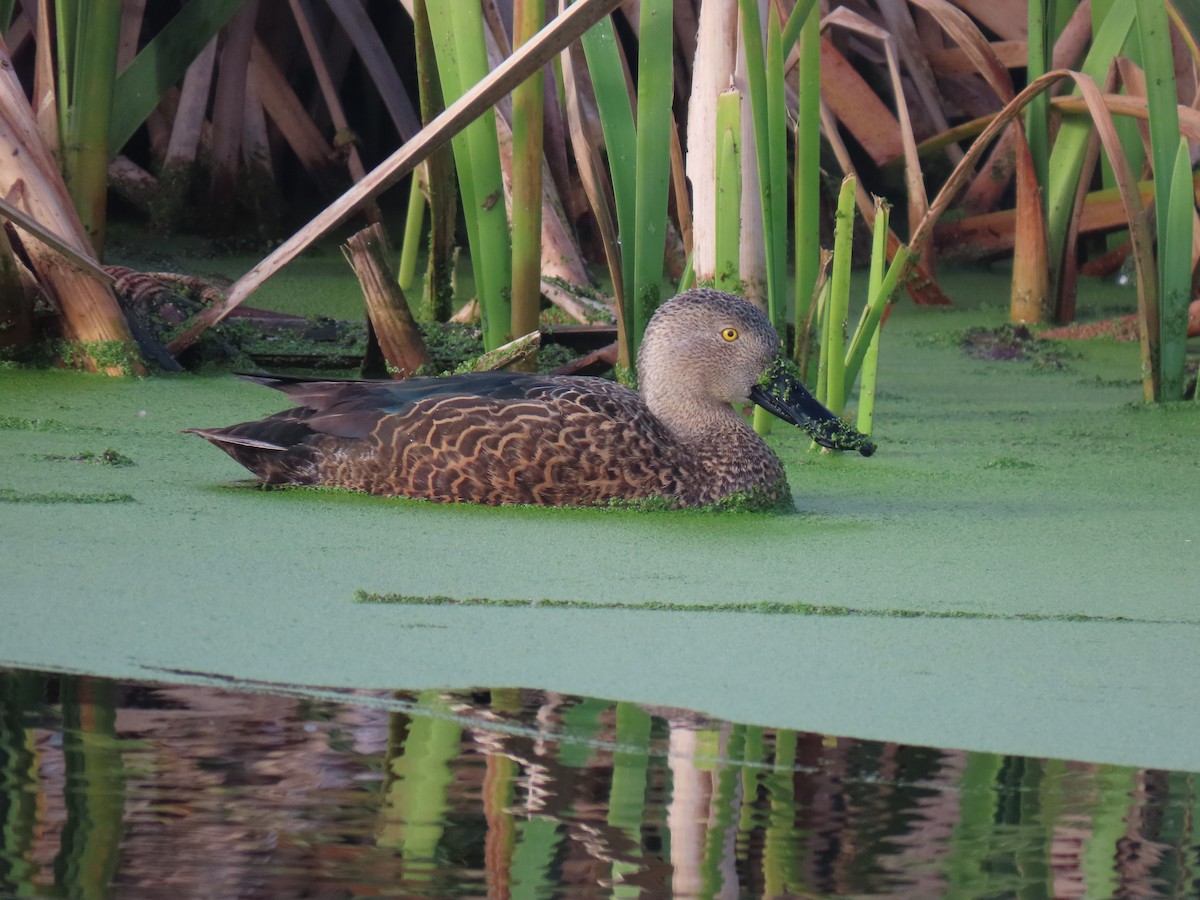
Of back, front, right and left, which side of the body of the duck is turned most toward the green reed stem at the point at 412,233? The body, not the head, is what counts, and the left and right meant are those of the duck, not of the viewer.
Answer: left

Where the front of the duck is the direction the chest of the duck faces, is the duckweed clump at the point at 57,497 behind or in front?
behind

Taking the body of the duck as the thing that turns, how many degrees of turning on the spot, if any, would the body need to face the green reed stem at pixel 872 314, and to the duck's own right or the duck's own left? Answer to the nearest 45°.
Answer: approximately 45° to the duck's own left

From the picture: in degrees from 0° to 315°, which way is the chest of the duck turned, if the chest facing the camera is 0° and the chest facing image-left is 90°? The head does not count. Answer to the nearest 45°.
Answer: approximately 270°
